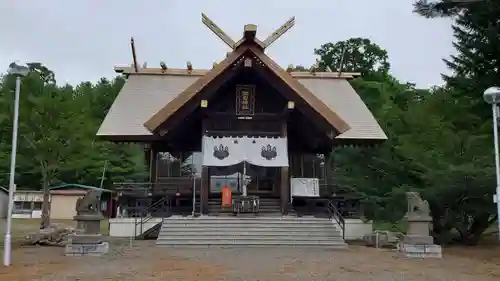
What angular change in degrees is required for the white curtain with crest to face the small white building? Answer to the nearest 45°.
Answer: approximately 135° to its right

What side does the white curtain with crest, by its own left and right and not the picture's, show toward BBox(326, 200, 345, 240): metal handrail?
left

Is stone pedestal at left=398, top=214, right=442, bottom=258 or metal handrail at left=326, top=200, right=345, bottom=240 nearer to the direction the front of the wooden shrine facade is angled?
the stone pedestal

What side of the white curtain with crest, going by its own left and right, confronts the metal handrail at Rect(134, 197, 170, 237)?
right

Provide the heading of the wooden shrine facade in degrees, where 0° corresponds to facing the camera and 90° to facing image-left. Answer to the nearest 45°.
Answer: approximately 0°

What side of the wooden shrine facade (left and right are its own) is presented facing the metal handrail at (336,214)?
left

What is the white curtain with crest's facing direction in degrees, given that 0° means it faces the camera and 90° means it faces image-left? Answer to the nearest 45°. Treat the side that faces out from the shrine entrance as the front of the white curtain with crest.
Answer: approximately 0°

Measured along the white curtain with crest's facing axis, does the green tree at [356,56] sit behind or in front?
behind

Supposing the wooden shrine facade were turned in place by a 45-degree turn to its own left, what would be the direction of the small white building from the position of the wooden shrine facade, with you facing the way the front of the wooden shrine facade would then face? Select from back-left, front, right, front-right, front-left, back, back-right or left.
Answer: back
